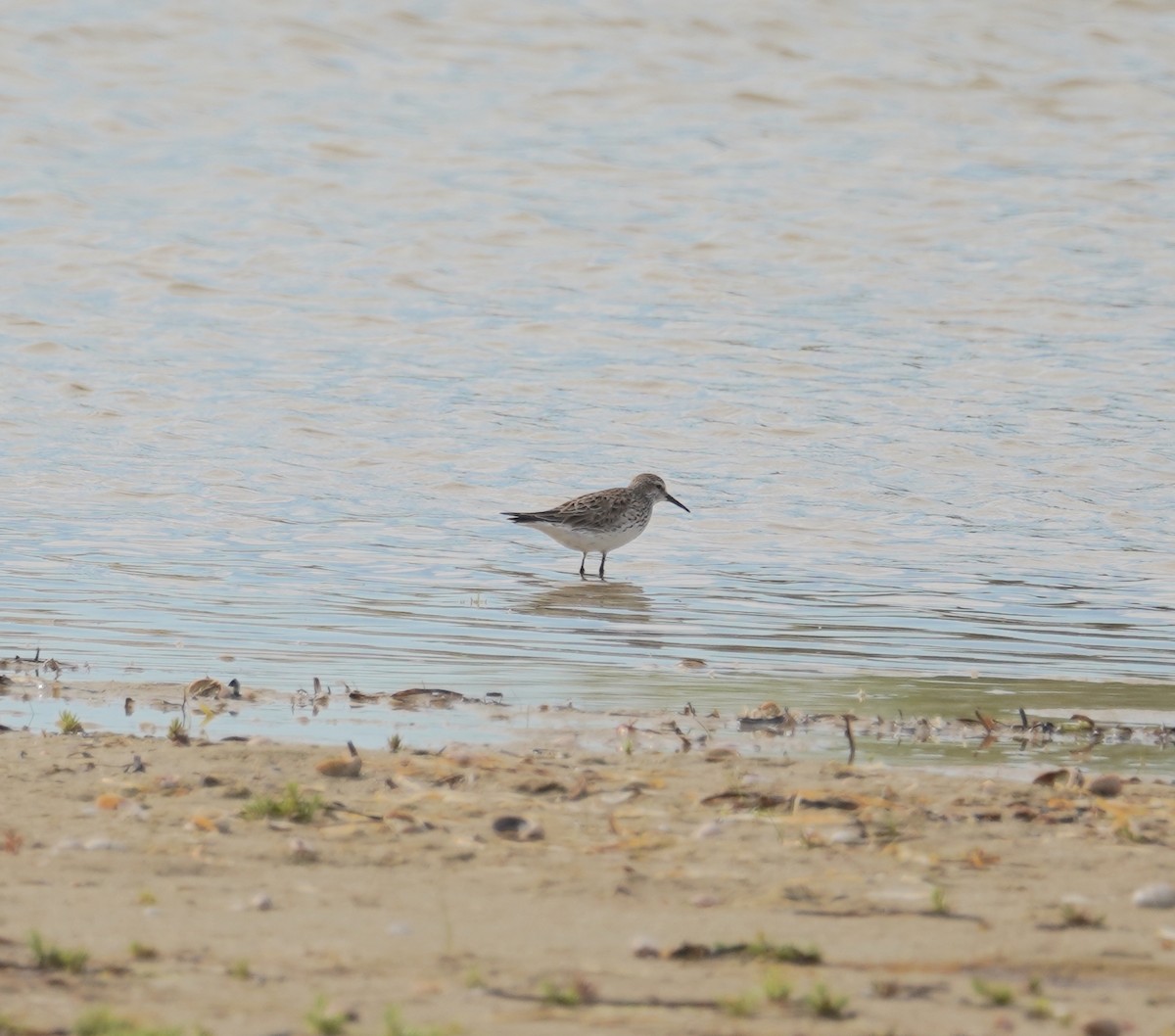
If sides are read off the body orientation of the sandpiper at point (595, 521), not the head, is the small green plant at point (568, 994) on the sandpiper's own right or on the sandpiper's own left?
on the sandpiper's own right

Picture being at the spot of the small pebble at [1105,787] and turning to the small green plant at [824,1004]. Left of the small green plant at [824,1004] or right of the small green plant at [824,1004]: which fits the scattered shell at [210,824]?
right

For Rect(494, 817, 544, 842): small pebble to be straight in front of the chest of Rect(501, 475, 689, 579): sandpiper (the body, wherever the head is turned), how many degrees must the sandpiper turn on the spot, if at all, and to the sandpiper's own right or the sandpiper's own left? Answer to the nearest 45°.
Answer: approximately 90° to the sandpiper's own right

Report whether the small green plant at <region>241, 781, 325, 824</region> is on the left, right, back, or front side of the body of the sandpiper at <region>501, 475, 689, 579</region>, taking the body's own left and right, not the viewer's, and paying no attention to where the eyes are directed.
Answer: right

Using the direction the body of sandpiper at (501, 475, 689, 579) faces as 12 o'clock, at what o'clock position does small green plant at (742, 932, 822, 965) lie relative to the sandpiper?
The small green plant is roughly at 3 o'clock from the sandpiper.

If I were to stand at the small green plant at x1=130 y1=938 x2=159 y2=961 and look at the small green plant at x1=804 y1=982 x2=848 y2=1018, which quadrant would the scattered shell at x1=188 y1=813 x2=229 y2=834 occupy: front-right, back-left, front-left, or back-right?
back-left

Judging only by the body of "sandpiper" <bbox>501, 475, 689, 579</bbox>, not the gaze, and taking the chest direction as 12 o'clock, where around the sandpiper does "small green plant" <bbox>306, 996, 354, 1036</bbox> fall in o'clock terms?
The small green plant is roughly at 3 o'clock from the sandpiper.

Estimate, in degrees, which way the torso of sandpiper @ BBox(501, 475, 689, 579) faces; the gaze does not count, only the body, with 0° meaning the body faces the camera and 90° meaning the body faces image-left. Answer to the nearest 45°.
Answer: approximately 270°

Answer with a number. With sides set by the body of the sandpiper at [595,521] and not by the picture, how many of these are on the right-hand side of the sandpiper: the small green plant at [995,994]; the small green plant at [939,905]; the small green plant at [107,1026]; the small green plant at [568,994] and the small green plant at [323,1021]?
5
